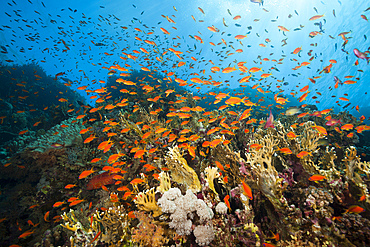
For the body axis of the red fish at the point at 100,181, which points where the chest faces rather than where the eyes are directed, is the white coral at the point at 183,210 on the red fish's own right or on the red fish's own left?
on the red fish's own left

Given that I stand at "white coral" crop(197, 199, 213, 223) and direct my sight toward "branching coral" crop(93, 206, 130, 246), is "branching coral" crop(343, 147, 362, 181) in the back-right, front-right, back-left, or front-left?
back-right

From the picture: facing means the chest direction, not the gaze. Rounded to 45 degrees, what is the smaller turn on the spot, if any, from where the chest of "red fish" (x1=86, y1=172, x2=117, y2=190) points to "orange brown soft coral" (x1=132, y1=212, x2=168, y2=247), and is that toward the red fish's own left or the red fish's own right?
approximately 90° to the red fish's own left

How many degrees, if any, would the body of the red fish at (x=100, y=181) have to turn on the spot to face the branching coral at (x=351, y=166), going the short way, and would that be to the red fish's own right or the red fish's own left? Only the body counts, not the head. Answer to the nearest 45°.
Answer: approximately 135° to the red fish's own left

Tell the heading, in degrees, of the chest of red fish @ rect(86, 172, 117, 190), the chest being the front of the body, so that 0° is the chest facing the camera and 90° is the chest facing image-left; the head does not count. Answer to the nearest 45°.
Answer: approximately 90°

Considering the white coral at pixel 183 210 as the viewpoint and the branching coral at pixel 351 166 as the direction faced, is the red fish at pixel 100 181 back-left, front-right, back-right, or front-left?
back-left
